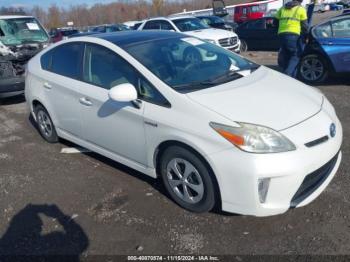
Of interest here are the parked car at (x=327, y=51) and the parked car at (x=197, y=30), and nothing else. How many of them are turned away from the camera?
0

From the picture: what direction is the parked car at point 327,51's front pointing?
to the viewer's right

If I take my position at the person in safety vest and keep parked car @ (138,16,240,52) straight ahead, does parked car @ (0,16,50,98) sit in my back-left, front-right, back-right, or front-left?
front-left

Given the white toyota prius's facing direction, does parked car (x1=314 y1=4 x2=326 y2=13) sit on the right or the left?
on its left

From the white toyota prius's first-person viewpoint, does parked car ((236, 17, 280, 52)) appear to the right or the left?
on its left

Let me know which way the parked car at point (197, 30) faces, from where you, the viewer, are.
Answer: facing the viewer and to the right of the viewer

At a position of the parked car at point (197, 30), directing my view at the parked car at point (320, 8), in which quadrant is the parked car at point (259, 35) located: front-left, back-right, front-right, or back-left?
front-right

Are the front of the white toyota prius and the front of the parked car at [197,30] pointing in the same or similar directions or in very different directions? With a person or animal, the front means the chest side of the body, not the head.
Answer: same or similar directions

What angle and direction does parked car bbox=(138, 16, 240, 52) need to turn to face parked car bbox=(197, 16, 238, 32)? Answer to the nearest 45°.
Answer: approximately 135° to its left

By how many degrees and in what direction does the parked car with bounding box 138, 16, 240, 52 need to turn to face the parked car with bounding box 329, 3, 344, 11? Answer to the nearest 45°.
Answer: approximately 90° to its left

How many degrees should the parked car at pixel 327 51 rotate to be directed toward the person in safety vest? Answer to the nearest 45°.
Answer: approximately 135° to its left
